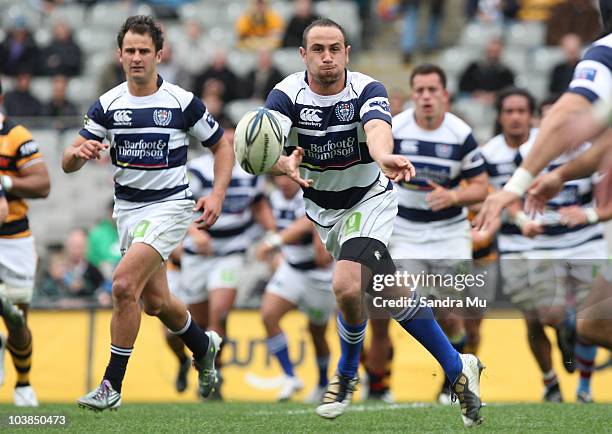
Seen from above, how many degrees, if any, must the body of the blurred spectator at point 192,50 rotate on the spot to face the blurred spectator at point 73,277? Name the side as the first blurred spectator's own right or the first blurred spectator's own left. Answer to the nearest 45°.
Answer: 0° — they already face them

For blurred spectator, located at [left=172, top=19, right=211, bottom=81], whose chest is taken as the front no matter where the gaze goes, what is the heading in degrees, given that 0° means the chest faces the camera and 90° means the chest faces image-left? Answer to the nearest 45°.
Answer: approximately 0°

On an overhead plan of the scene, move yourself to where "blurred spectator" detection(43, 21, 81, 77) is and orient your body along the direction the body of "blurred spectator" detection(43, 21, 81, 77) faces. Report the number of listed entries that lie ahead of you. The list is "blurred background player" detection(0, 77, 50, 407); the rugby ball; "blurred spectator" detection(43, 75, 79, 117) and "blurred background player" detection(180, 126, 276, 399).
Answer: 4

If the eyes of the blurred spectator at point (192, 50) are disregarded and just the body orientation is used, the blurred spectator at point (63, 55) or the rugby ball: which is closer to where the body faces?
the rugby ball

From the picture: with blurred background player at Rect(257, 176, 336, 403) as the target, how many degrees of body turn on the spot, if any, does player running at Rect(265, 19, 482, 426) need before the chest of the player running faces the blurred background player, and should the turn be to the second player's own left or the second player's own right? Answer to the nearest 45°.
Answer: approximately 180°

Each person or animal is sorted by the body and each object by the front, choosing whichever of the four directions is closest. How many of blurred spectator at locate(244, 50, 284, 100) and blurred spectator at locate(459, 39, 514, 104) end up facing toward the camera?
2

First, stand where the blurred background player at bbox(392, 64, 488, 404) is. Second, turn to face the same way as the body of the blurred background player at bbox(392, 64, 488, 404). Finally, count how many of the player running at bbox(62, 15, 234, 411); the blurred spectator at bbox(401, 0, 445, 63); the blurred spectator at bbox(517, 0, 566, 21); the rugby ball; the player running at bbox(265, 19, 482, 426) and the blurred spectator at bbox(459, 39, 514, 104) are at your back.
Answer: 3

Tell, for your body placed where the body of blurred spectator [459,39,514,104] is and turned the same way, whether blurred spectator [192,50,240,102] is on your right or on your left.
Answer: on your right

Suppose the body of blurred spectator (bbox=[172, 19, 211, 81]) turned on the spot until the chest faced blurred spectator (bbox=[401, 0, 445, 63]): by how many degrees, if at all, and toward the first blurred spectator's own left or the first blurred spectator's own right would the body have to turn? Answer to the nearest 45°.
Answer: approximately 90° to the first blurred spectator's own left
